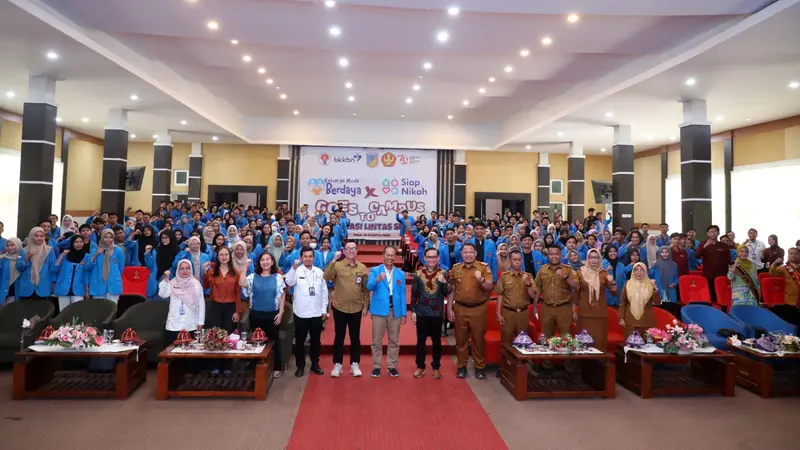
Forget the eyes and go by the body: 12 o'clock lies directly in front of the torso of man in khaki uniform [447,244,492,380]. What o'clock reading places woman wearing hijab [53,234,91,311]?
The woman wearing hijab is roughly at 3 o'clock from the man in khaki uniform.

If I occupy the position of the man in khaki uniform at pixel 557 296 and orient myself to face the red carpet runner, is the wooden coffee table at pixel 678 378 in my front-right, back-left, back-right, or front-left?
back-left

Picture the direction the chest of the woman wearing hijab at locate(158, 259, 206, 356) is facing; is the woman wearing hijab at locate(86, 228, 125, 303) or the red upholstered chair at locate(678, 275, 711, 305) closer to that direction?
the red upholstered chair
